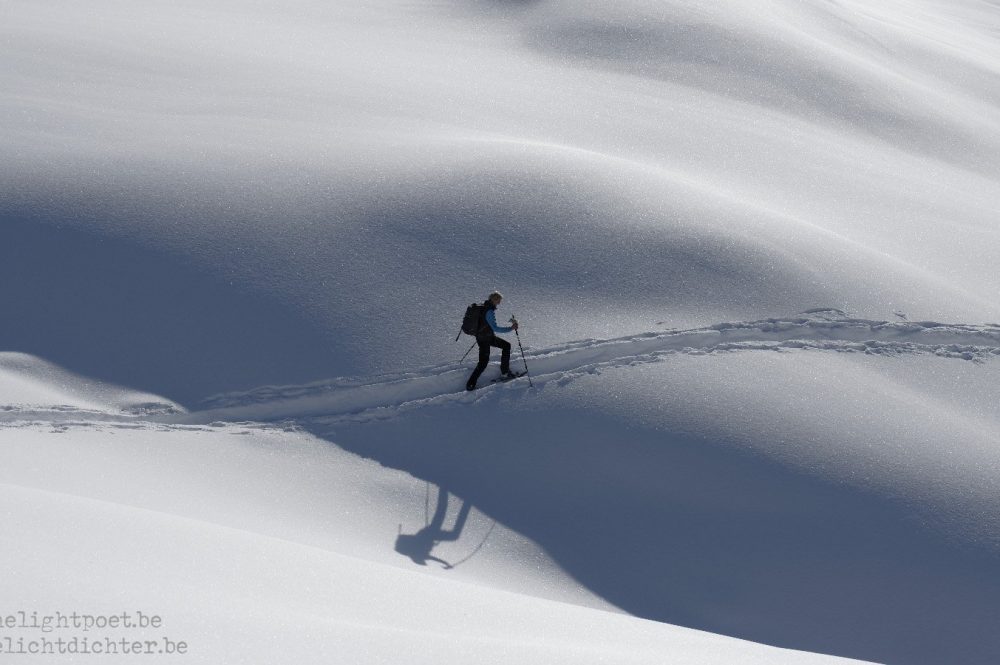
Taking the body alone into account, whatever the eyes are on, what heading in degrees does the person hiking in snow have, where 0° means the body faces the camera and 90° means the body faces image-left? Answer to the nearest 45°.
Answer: approximately 270°
